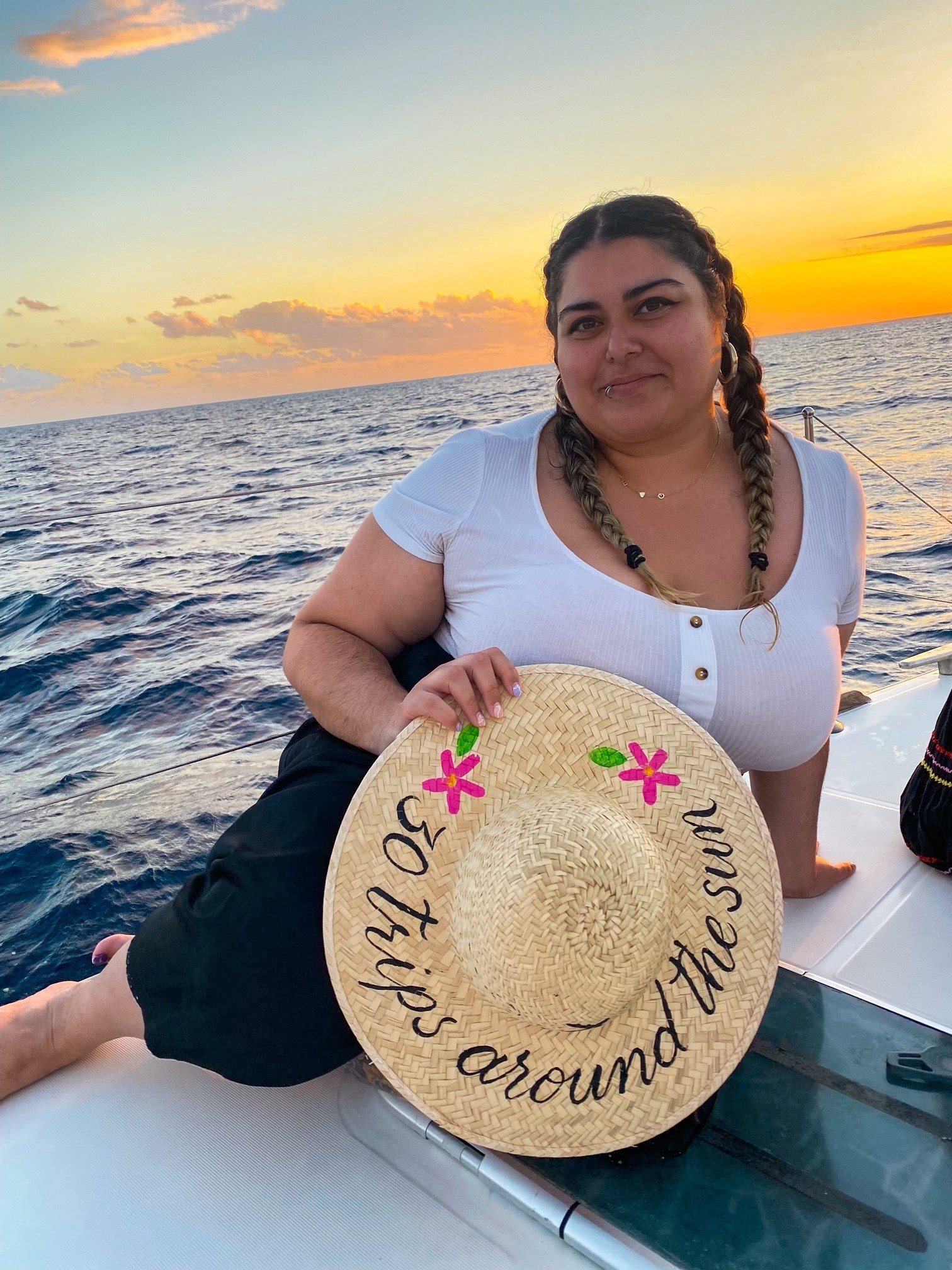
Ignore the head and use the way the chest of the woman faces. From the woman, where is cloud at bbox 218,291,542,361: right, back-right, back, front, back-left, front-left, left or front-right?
back

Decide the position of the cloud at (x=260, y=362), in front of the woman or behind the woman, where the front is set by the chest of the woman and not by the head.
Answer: behind

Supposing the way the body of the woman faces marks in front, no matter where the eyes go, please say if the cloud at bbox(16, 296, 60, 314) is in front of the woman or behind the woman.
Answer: behind

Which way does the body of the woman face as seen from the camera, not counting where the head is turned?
toward the camera

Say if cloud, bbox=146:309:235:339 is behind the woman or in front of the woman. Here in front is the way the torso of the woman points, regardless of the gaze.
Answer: behind

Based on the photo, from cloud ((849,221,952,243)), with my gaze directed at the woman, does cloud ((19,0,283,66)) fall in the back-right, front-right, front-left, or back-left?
front-right

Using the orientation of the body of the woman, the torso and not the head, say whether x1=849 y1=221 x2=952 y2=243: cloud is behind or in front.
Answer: behind

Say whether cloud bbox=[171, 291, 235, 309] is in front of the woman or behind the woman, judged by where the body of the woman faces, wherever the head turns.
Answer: behind

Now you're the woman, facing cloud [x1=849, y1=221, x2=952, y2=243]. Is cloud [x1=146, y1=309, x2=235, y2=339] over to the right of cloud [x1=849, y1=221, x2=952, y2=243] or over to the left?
left

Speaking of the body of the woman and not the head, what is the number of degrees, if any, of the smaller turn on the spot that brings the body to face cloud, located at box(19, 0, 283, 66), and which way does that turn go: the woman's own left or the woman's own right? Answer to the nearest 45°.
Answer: approximately 180°
